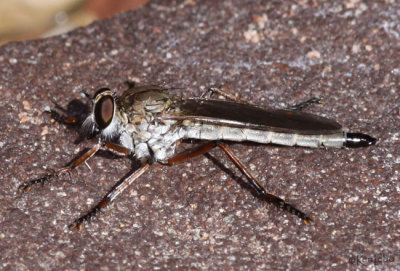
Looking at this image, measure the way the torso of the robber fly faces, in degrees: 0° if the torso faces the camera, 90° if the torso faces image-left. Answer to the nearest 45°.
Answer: approximately 90°
